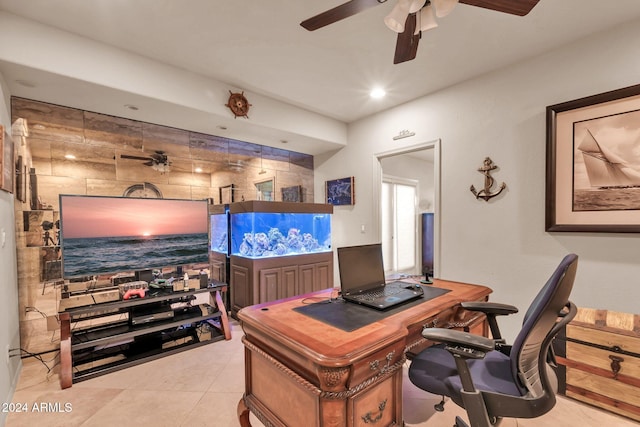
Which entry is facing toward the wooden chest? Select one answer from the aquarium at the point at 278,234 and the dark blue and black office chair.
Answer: the aquarium

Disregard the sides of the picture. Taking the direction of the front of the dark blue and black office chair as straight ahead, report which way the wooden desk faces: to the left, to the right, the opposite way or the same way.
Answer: the opposite way

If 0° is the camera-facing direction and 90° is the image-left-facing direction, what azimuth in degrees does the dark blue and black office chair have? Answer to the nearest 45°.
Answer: approximately 90°

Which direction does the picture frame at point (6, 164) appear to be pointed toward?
to the viewer's right

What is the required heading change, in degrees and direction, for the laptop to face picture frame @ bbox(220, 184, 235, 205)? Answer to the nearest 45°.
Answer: approximately 180°

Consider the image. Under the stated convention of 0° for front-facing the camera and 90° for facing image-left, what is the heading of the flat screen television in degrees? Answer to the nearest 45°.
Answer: approximately 315°

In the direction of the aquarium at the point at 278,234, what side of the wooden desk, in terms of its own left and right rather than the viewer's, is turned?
back

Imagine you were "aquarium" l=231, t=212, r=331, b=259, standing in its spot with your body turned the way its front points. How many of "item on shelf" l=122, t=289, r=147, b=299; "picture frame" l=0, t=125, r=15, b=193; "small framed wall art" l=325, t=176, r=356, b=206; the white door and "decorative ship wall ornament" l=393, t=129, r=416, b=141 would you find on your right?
2
